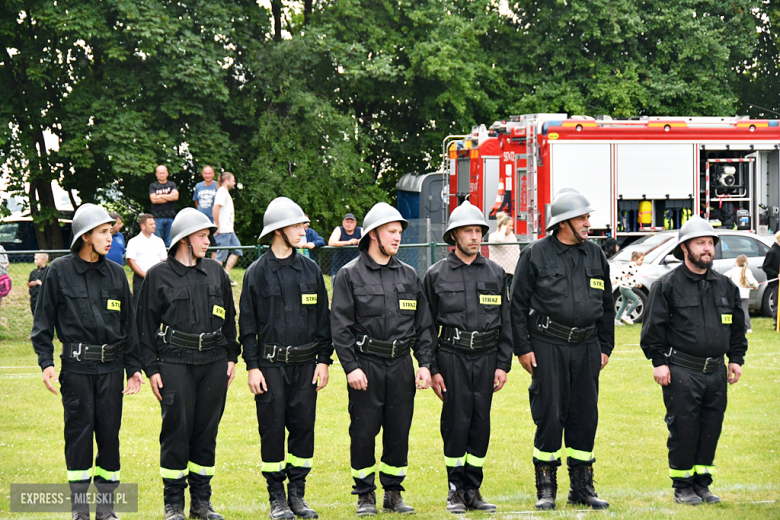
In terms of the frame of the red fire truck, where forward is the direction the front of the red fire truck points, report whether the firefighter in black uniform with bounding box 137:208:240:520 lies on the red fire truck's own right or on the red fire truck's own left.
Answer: on the red fire truck's own right

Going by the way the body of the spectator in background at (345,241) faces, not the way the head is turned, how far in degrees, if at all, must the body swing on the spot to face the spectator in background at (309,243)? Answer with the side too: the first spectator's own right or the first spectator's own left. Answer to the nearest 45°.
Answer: approximately 45° to the first spectator's own right

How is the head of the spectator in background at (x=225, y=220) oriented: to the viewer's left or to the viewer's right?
to the viewer's right

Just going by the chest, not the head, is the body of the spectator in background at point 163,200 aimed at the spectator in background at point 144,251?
yes

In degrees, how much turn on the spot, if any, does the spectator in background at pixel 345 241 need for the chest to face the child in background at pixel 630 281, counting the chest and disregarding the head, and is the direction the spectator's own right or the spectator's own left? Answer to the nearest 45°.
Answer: approximately 90° to the spectator's own left

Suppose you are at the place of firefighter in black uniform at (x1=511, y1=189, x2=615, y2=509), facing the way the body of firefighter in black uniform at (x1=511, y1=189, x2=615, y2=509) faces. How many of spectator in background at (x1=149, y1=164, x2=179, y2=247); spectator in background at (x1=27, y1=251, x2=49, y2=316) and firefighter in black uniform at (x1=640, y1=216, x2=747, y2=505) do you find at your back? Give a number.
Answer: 2

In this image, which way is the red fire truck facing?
to the viewer's right

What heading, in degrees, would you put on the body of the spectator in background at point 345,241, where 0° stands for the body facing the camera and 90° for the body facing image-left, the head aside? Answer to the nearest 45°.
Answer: approximately 0°

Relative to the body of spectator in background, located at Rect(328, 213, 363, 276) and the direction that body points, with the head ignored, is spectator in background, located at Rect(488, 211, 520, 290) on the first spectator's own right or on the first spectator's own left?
on the first spectator's own left

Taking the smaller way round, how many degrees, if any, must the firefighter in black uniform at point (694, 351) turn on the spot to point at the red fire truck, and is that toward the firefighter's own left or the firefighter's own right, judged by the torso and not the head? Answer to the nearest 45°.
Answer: approximately 135° to the firefighter's own left

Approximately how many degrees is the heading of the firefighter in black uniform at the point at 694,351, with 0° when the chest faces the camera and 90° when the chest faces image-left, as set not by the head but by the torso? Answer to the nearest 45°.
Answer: approximately 315°

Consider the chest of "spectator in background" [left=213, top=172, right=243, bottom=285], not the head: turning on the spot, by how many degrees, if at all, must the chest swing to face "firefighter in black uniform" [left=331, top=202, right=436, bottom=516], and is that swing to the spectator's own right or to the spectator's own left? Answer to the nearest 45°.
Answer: approximately 90° to the spectator's own right

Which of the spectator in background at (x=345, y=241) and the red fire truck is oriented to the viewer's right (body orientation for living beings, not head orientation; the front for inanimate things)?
the red fire truck

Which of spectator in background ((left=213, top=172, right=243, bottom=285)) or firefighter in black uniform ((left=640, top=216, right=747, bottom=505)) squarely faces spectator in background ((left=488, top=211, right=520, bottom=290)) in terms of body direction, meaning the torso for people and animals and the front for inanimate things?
spectator in background ((left=213, top=172, right=243, bottom=285))
